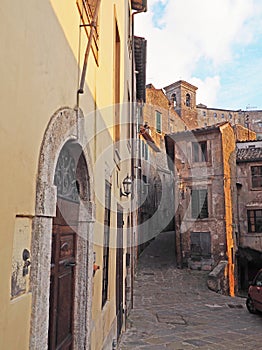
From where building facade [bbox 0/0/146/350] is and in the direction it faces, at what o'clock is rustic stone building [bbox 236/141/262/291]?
The rustic stone building is roughly at 10 o'clock from the building facade.

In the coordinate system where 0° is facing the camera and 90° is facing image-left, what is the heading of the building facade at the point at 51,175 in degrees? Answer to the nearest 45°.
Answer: approximately 270°

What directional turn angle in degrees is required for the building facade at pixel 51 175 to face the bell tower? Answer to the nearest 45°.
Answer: approximately 90° to its left
